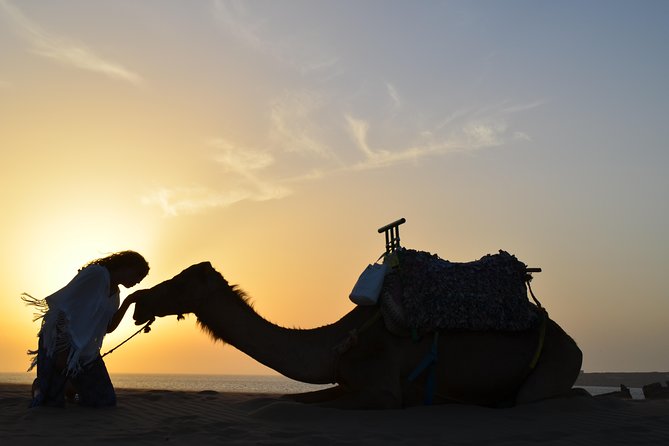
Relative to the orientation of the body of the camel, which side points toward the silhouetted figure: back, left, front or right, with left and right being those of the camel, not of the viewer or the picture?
front

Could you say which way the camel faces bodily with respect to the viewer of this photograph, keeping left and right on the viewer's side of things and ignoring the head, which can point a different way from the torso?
facing to the left of the viewer

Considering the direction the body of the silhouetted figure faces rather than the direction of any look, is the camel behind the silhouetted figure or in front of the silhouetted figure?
in front

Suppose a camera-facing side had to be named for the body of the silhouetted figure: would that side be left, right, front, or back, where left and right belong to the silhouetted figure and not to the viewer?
right

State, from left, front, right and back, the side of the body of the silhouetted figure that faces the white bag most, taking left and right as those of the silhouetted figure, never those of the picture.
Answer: front
